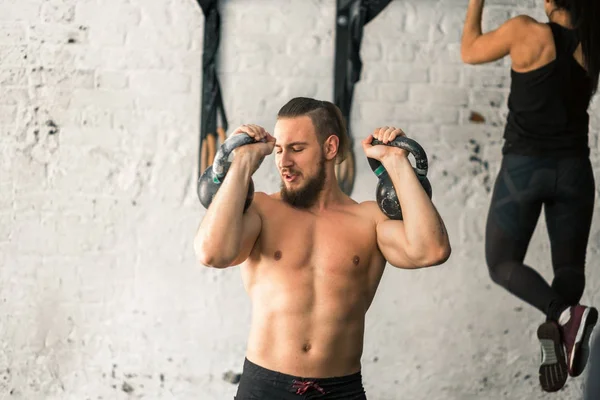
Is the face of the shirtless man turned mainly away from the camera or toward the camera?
toward the camera

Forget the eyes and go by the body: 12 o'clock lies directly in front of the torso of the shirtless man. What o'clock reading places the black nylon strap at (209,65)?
The black nylon strap is roughly at 5 o'clock from the shirtless man.

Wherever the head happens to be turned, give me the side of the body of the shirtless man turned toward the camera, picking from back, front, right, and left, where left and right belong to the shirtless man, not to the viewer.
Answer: front
